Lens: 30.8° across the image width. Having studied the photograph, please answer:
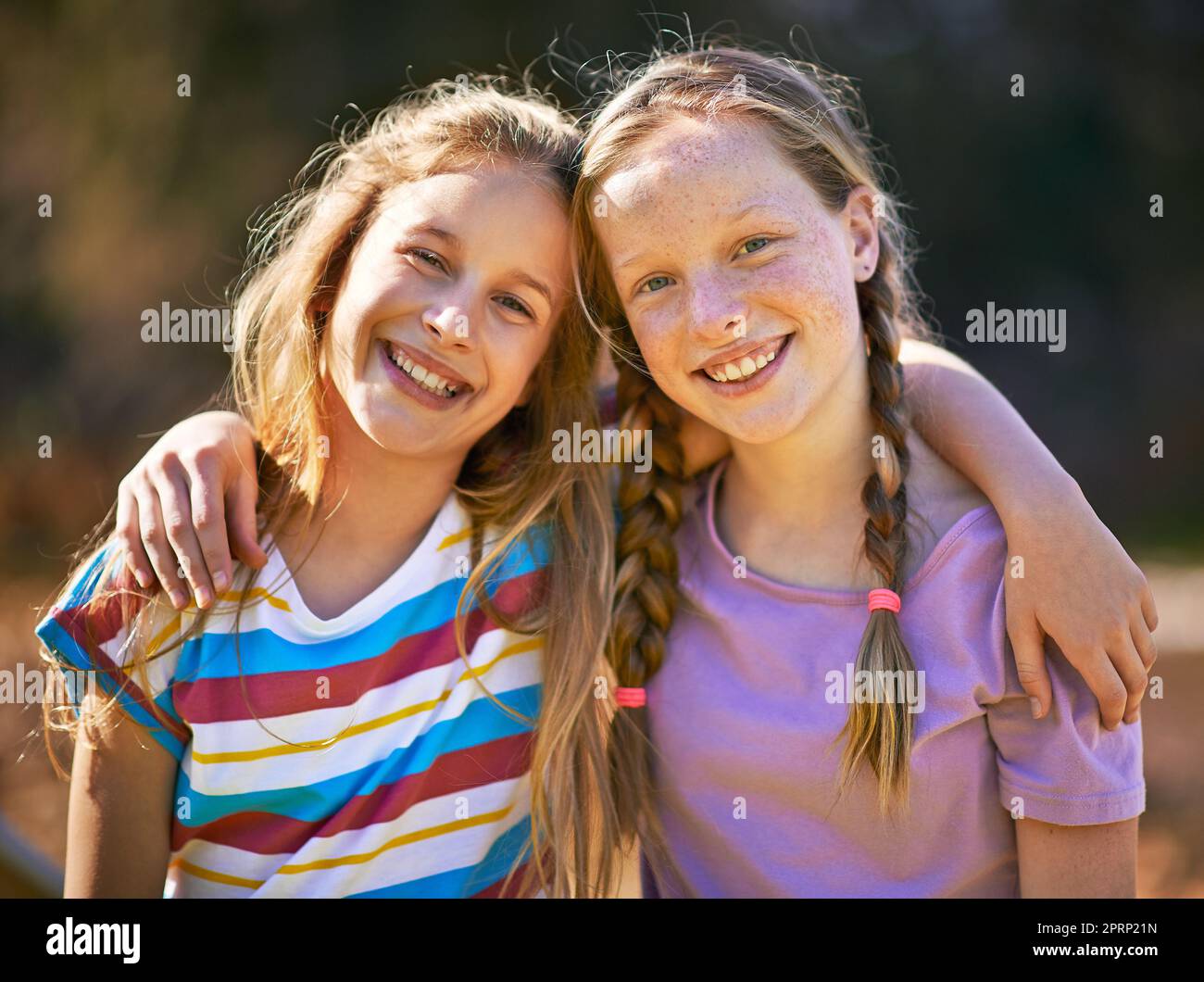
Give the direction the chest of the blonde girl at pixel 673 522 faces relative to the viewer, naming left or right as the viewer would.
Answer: facing the viewer
